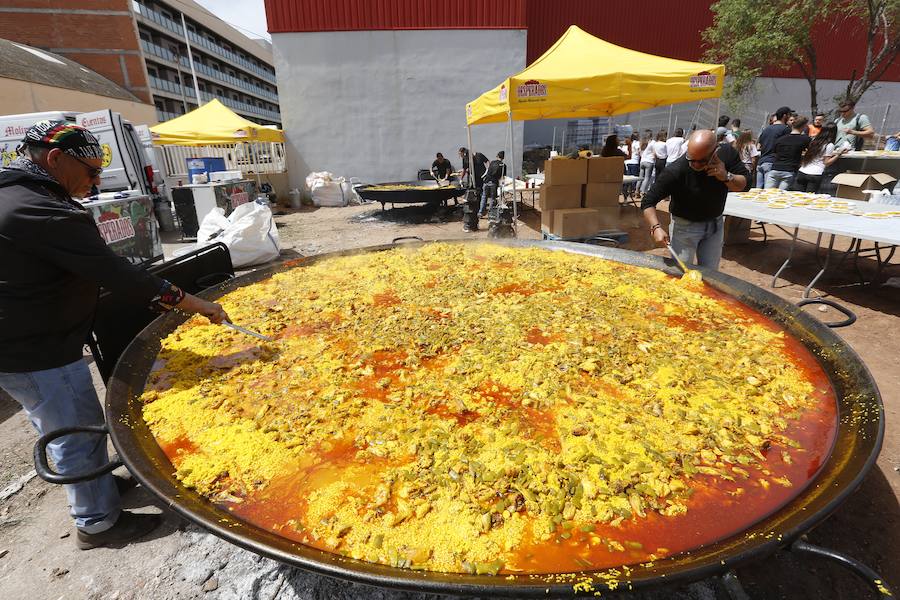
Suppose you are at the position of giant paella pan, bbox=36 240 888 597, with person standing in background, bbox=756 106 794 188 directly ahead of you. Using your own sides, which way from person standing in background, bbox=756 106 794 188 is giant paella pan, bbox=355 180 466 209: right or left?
left

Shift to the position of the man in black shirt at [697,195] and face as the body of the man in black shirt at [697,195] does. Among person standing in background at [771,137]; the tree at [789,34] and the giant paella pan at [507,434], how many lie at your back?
2

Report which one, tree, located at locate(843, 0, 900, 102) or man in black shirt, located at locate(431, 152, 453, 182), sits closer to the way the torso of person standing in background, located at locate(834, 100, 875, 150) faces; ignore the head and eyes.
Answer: the man in black shirt

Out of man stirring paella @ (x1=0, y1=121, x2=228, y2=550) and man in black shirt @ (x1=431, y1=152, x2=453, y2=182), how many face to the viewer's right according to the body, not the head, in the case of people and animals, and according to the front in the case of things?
1

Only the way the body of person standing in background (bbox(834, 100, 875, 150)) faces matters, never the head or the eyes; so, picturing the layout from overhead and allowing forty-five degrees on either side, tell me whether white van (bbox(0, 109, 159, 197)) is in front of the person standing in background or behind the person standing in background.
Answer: in front

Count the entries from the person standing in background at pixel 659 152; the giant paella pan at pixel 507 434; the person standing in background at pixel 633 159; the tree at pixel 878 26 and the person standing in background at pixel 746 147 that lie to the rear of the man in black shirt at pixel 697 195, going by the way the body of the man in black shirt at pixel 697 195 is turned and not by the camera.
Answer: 4

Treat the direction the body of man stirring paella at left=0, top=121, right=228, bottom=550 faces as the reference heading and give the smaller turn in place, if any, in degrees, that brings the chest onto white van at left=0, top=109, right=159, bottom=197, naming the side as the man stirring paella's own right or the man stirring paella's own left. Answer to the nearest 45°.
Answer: approximately 90° to the man stirring paella's own left

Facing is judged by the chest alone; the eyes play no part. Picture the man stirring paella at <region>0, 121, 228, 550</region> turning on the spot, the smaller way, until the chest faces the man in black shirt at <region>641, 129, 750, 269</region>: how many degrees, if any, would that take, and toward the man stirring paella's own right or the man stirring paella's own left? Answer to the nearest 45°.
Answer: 0° — they already face them

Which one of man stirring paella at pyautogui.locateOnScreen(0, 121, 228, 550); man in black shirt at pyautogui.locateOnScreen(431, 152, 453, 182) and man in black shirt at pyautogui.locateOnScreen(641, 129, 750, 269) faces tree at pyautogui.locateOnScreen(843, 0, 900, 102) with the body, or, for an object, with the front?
the man stirring paella

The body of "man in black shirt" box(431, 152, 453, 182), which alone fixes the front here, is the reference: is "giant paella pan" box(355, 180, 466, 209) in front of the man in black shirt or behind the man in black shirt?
in front

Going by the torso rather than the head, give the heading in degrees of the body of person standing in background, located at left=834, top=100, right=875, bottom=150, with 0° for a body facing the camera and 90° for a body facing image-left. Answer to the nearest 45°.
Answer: approximately 45°

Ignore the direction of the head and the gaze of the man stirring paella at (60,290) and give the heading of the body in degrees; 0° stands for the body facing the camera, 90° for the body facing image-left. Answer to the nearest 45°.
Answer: approximately 270°
